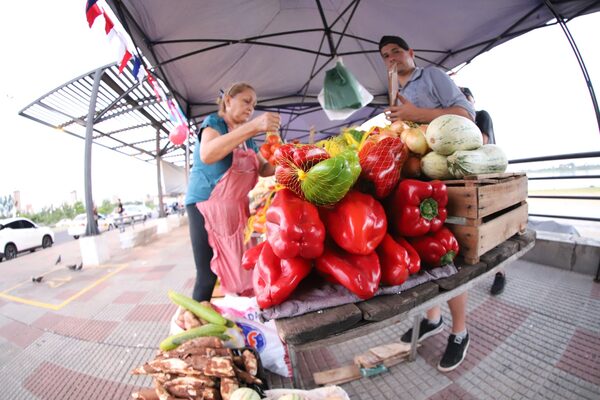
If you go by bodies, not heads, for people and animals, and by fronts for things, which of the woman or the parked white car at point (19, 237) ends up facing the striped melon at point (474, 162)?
the woman

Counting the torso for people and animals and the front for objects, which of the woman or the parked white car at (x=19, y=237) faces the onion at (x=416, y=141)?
the woman

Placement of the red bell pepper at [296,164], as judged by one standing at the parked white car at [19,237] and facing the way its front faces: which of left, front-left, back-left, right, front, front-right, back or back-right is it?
back-right

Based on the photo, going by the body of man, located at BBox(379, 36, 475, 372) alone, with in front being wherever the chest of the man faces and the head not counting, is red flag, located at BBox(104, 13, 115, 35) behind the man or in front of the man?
in front

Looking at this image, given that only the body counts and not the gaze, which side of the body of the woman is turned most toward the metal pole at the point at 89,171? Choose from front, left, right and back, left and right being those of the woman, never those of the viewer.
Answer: back

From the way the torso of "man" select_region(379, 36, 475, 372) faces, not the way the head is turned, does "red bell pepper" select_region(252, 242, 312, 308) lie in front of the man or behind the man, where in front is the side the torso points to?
in front

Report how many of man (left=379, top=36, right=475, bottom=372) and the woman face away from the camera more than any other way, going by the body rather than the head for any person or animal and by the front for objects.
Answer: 0

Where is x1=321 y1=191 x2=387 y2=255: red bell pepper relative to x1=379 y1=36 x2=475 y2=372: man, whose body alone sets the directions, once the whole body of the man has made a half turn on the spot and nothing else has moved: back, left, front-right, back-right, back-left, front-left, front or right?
back-right

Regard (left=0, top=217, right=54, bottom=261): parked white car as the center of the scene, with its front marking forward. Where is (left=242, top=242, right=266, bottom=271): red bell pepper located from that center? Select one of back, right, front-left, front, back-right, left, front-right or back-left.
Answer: back-right

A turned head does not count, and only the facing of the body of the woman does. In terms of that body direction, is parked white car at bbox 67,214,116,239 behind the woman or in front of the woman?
behind

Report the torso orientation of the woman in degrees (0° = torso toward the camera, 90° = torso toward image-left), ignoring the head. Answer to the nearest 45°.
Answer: approximately 315°

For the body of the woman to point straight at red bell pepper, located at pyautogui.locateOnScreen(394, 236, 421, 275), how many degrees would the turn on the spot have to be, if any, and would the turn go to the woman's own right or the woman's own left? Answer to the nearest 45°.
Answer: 0° — they already face it

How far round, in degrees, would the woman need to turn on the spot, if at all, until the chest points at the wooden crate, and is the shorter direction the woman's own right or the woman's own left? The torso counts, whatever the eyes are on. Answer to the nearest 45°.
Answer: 0° — they already face it

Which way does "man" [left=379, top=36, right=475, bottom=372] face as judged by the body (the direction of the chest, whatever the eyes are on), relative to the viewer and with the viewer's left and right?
facing the viewer and to the left of the viewer

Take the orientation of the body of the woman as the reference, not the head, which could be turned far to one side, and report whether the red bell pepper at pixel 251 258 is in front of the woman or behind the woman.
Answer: in front

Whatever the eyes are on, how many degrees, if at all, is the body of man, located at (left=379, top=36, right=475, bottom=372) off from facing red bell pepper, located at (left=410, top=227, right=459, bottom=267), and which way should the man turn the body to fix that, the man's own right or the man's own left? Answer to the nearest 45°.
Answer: approximately 45° to the man's own left
